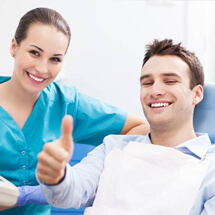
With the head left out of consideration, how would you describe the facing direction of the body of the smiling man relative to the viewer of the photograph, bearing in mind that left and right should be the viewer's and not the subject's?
facing the viewer and to the left of the viewer

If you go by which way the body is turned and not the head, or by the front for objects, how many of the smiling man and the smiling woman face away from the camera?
0

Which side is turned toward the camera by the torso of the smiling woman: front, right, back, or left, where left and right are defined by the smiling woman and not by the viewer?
front
